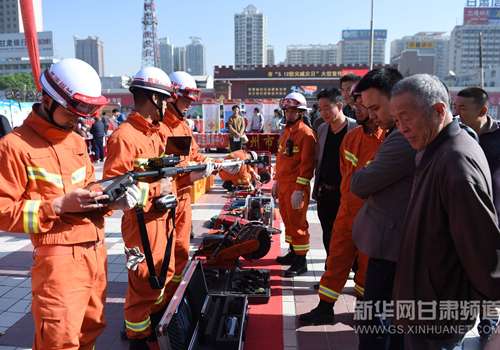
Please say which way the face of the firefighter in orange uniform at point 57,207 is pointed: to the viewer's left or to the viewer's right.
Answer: to the viewer's right

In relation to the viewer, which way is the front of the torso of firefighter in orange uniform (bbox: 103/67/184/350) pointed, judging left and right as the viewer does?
facing to the right of the viewer

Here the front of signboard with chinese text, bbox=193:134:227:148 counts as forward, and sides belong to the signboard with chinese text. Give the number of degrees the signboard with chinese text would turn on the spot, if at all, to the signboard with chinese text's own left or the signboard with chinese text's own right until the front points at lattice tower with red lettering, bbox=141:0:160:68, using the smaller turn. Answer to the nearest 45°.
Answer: approximately 180°

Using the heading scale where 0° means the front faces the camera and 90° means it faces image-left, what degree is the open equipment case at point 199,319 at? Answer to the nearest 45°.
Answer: approximately 270°

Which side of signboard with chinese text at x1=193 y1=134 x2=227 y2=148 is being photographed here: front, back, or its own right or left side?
front

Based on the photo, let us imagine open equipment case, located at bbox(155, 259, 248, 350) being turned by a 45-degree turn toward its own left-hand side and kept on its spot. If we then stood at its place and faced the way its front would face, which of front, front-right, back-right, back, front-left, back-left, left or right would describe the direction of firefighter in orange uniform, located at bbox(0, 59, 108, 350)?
back

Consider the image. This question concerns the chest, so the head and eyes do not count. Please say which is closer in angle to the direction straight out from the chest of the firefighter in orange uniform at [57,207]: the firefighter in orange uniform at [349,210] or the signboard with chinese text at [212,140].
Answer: the firefighter in orange uniform

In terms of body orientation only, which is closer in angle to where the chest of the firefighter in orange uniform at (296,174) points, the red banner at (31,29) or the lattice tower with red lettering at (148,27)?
the red banner

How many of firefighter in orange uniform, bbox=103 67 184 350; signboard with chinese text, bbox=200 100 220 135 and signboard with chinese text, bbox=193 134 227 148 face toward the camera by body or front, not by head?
2

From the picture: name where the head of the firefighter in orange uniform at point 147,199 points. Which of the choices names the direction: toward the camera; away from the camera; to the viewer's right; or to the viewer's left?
to the viewer's right

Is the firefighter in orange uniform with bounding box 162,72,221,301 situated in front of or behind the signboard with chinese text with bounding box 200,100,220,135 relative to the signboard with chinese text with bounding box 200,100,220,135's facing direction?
in front
